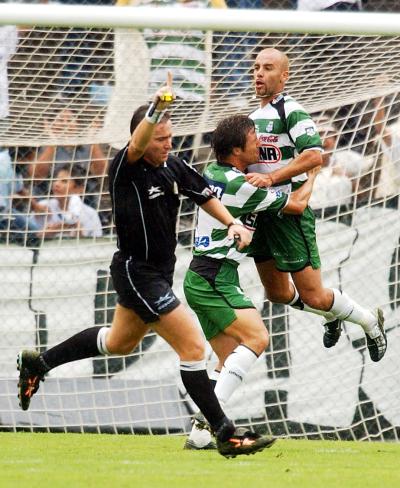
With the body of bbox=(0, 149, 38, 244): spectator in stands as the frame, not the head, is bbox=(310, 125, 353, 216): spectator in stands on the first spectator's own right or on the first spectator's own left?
on the first spectator's own left

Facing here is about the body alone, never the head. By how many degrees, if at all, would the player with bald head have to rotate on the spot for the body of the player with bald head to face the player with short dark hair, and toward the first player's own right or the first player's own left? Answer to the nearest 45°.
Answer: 0° — they already face them

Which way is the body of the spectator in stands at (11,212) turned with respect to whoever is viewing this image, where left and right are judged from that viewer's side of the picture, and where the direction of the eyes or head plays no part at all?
facing the viewer

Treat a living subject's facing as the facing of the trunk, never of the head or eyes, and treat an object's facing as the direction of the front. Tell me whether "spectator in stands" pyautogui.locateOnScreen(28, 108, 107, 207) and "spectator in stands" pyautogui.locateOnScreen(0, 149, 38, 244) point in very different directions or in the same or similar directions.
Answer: same or similar directions

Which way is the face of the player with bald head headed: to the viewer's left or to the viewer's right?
to the viewer's left

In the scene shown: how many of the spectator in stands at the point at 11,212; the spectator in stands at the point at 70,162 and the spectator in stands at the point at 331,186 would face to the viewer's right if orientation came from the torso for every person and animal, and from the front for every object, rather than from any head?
0

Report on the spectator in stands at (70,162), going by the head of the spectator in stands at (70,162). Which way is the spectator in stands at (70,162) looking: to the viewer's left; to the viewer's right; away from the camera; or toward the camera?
toward the camera

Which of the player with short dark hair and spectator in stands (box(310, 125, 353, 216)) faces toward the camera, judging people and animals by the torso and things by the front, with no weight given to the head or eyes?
the spectator in stands

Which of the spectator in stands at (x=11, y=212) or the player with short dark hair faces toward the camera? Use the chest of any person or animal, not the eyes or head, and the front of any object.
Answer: the spectator in stands

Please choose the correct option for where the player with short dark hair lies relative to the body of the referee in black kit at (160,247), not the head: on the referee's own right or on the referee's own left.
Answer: on the referee's own left

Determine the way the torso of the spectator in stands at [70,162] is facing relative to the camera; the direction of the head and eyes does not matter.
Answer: toward the camera

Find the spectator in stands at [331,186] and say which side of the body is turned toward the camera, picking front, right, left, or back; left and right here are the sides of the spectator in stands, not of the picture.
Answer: front

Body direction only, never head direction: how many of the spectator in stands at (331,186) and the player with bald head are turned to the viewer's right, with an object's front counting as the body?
0
